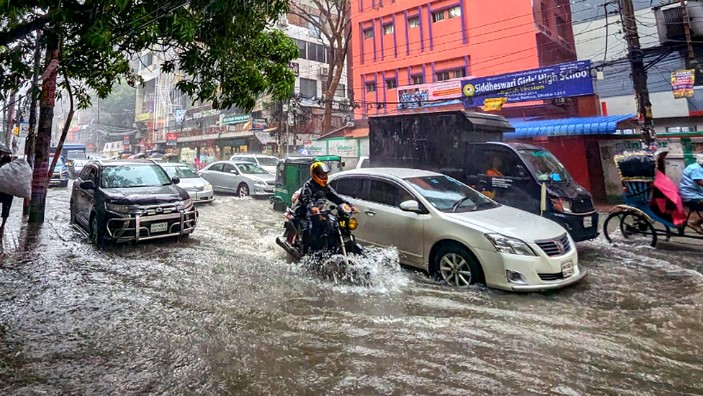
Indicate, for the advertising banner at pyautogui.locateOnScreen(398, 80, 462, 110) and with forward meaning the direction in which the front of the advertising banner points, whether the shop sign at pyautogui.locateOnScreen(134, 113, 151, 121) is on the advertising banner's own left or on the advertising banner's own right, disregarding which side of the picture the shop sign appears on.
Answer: on the advertising banner's own right

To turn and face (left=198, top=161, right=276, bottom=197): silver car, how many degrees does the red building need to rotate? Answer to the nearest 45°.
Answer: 0° — it already faces it

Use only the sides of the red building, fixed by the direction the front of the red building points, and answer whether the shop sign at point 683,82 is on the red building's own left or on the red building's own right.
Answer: on the red building's own left

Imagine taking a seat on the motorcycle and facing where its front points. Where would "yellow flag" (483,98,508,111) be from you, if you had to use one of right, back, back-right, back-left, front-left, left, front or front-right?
left

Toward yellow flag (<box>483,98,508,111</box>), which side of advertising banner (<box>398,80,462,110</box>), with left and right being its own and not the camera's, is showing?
left

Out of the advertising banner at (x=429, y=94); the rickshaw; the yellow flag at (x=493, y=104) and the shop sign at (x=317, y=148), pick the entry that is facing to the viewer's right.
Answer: the rickshaw

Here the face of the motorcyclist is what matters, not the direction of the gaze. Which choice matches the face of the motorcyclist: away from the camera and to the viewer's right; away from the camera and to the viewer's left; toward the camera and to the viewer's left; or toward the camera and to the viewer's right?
toward the camera and to the viewer's right

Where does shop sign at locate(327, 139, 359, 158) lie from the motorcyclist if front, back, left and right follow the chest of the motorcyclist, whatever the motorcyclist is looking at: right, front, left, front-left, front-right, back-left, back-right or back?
back-left

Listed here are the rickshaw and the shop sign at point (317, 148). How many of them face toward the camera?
1

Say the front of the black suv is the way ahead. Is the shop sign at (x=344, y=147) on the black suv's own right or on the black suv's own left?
on the black suv's own left
